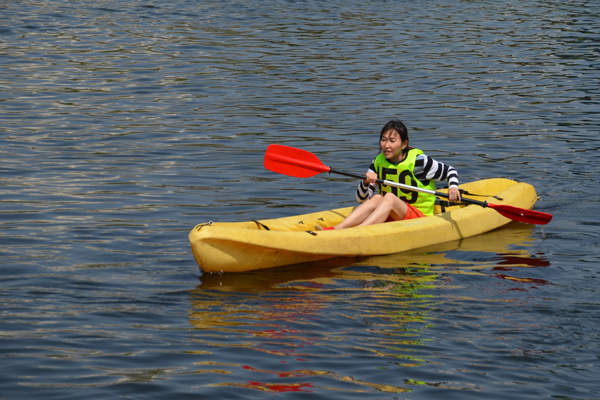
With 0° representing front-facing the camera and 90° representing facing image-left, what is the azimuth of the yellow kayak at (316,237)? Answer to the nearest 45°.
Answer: approximately 45°
